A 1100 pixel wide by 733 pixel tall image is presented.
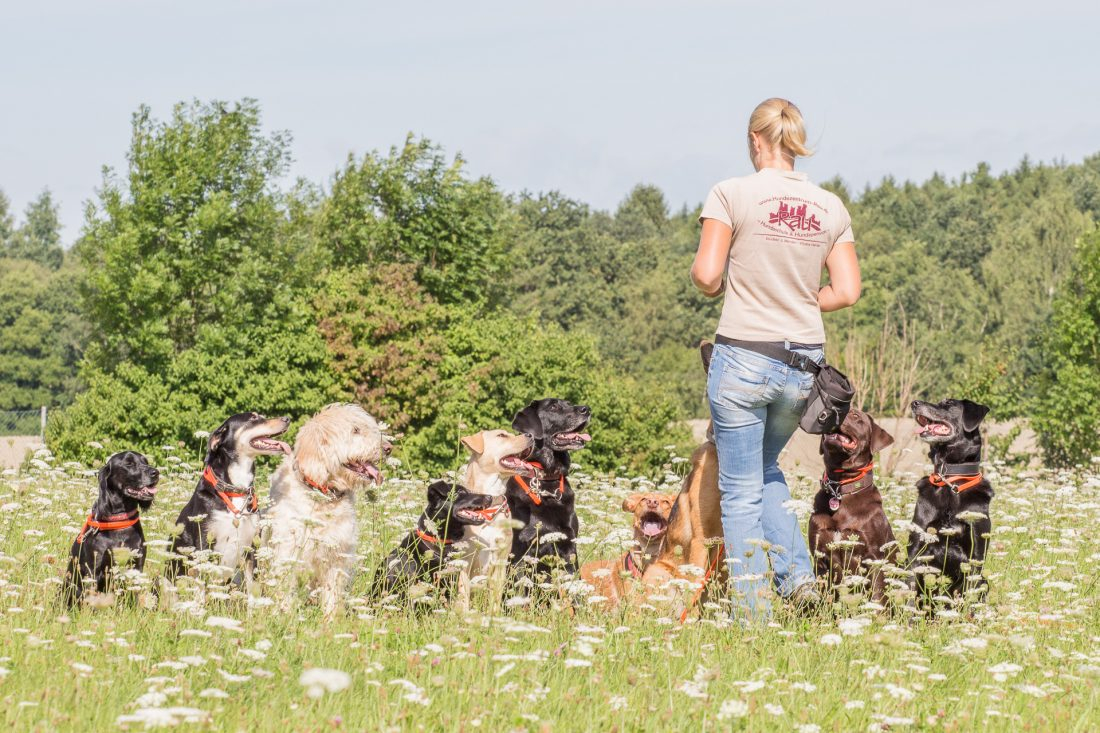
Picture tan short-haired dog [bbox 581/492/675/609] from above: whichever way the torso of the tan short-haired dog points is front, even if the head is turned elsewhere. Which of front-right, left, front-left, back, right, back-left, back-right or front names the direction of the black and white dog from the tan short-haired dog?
back-right

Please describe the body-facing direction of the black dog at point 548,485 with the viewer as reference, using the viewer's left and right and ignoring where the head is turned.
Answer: facing the viewer and to the right of the viewer

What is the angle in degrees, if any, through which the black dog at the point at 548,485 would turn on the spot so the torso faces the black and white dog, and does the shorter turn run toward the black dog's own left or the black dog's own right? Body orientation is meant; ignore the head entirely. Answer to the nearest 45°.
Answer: approximately 135° to the black dog's own right

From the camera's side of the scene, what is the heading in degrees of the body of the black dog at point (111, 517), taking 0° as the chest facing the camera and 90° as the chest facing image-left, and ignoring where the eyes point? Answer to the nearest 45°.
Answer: approximately 315°

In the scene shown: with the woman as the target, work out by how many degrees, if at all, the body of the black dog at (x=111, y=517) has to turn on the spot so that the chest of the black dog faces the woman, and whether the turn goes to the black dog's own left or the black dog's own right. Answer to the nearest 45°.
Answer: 0° — it already faces them

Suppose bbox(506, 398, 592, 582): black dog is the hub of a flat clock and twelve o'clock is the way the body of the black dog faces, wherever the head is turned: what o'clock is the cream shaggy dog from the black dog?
The cream shaggy dog is roughly at 4 o'clock from the black dog.

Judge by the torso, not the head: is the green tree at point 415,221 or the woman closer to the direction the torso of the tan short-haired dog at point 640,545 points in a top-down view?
the woman

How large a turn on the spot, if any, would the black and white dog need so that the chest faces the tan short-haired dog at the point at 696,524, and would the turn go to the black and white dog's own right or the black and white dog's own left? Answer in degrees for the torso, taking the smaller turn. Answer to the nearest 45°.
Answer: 0° — it already faces it

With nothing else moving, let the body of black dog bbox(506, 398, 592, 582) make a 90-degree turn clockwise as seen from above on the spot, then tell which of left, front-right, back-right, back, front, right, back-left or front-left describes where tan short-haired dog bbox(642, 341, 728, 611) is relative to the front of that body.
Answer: left

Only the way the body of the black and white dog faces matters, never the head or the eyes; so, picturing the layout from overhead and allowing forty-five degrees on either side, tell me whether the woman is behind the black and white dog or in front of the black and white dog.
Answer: in front

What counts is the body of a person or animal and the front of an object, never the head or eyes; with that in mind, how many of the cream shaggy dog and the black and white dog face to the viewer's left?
0

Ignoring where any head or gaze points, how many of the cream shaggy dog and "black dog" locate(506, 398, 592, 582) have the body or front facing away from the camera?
0

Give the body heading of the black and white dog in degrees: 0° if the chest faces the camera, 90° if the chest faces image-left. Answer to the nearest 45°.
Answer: approximately 315°
